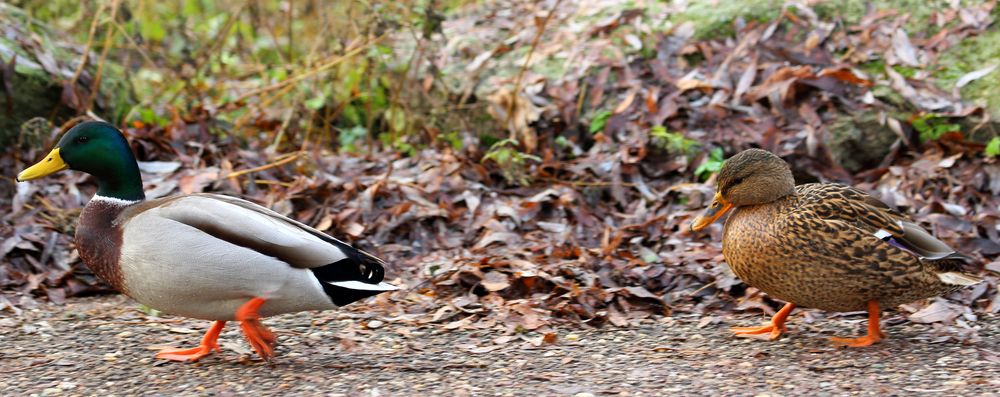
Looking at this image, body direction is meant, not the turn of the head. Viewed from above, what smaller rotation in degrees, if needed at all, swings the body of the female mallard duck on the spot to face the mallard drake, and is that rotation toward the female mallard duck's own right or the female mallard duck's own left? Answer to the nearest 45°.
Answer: approximately 45° to the female mallard duck's own left

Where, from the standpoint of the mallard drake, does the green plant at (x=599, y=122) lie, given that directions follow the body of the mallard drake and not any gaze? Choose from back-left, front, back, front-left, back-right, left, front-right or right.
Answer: back-right

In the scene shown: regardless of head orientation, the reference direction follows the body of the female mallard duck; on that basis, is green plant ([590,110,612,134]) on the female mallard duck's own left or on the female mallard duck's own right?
on the female mallard duck's own right

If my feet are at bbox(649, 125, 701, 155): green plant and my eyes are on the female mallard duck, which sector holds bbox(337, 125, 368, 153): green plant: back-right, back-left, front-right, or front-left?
back-right

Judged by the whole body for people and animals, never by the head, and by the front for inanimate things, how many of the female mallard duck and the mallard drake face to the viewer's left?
2

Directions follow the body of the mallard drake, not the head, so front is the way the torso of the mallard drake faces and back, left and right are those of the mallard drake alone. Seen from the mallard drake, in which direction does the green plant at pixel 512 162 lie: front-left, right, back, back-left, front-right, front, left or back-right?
back-right

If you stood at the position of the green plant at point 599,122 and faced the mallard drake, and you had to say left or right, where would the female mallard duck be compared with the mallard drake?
left

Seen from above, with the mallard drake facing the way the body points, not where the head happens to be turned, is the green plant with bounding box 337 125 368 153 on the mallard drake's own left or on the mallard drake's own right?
on the mallard drake's own right

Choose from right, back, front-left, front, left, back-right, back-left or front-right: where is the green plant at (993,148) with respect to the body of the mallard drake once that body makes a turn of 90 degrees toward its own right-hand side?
right

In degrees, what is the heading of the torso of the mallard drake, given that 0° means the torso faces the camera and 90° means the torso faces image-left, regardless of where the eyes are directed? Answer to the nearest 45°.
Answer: approximately 90°

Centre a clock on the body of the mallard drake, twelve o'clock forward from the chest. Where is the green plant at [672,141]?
The green plant is roughly at 5 o'clock from the mallard drake.

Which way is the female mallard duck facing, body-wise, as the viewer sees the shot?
to the viewer's left
